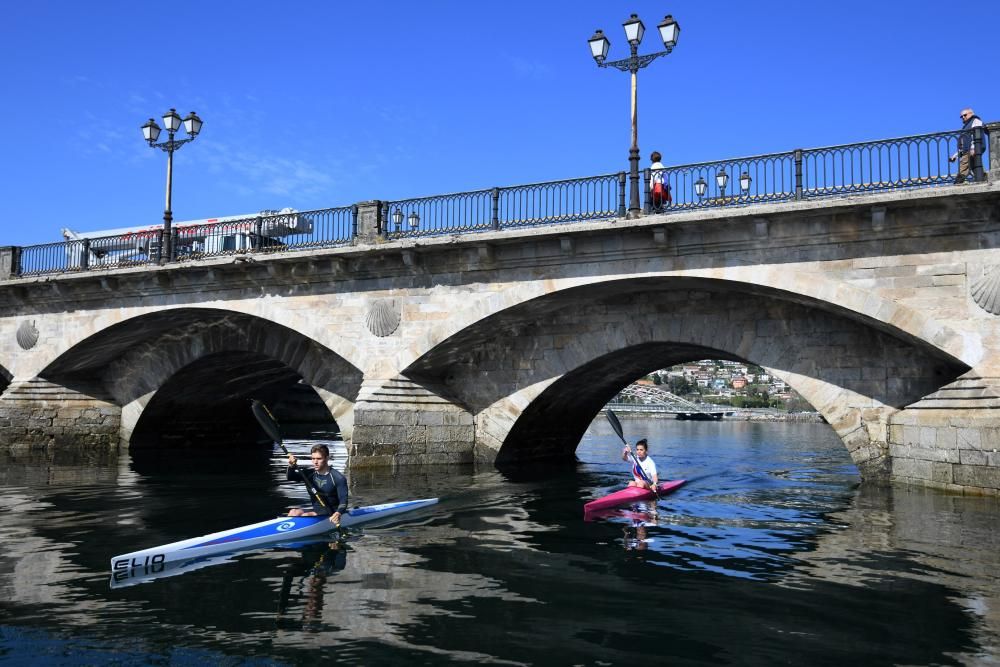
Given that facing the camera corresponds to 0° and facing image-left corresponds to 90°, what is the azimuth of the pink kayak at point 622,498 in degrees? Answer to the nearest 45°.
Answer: approximately 45°

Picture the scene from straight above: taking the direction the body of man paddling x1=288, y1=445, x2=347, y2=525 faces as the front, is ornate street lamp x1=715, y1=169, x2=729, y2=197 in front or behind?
behind

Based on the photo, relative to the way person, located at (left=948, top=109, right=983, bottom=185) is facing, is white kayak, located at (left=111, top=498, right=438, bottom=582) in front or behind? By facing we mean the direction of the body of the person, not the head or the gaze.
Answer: in front

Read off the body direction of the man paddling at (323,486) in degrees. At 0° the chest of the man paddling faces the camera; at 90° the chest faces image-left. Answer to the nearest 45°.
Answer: approximately 45°

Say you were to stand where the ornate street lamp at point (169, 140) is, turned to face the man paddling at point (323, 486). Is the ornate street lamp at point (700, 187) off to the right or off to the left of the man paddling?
left

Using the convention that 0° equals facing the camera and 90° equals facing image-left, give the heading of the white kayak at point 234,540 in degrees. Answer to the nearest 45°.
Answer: approximately 45°

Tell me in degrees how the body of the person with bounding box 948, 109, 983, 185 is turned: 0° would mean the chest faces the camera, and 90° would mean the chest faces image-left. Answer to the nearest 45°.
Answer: approximately 45°
